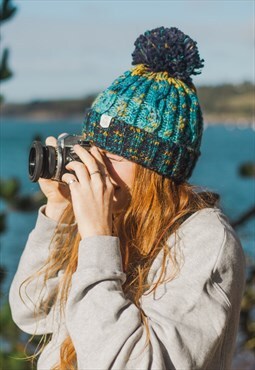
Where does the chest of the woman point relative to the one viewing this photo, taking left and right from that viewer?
facing the viewer and to the left of the viewer
